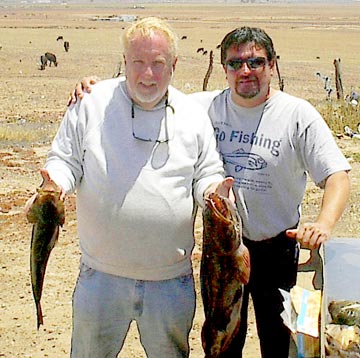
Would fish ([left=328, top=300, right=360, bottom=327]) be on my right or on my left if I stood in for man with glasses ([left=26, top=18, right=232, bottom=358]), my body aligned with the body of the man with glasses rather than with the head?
on my left

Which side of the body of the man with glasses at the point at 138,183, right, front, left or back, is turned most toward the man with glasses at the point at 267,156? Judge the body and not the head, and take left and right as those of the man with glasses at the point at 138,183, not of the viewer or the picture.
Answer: left

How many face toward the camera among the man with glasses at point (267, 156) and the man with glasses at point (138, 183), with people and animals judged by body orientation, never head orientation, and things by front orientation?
2

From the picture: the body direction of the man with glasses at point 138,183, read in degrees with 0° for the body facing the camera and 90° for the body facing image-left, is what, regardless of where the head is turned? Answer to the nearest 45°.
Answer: approximately 0°

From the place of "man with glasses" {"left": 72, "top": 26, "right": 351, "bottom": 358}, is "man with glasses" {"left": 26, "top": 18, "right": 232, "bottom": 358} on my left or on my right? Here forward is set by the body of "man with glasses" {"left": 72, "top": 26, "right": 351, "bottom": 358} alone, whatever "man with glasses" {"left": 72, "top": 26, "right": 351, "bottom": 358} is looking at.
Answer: on my right
